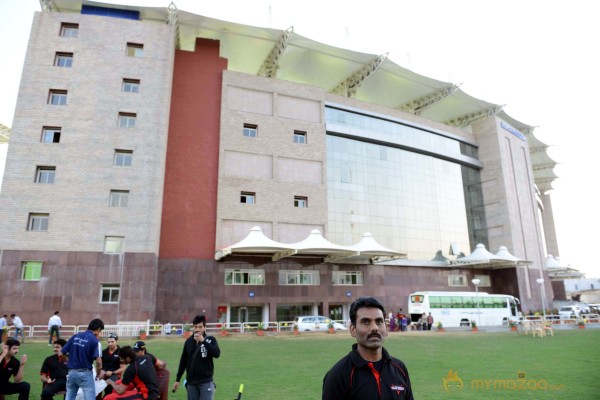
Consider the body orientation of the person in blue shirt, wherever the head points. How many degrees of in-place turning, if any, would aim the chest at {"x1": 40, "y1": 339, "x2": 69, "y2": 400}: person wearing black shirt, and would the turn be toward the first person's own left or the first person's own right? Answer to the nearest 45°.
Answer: approximately 45° to the first person's own left

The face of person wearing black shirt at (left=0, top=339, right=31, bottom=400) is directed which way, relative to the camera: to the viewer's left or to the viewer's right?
to the viewer's right

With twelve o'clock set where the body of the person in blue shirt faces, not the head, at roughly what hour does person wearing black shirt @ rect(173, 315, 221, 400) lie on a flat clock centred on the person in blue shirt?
The person wearing black shirt is roughly at 3 o'clock from the person in blue shirt.

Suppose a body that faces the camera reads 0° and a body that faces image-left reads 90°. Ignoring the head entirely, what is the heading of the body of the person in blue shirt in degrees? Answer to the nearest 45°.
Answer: approximately 225°

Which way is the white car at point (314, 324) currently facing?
to the viewer's right

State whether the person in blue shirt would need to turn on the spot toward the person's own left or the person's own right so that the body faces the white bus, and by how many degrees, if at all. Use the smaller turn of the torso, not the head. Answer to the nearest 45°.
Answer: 0° — they already face it

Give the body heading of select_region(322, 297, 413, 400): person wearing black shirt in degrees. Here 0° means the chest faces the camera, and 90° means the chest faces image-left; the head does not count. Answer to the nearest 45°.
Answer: approximately 315°

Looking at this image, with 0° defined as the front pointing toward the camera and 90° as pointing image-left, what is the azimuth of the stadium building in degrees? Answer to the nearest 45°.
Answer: approximately 315°

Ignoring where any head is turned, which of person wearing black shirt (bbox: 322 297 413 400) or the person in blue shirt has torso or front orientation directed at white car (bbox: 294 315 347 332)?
the person in blue shirt

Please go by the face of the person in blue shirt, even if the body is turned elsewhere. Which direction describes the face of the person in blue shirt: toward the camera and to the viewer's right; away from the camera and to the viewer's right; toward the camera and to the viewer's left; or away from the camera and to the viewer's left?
away from the camera and to the viewer's right
